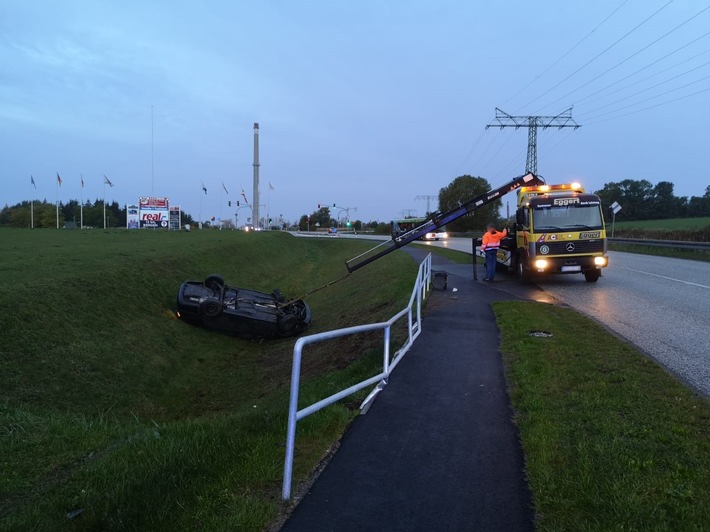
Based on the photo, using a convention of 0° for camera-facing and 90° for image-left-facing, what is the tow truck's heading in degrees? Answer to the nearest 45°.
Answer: approximately 0°

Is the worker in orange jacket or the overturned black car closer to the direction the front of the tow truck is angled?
the overturned black car

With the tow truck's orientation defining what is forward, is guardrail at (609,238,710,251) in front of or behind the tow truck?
behind

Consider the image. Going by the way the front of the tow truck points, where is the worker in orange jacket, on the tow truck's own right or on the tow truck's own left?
on the tow truck's own right
